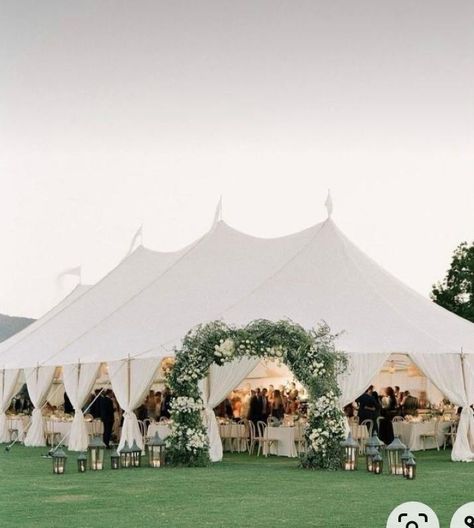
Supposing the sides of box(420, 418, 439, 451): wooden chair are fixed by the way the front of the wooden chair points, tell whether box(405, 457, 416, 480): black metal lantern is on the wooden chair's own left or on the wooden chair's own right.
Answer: on the wooden chair's own left

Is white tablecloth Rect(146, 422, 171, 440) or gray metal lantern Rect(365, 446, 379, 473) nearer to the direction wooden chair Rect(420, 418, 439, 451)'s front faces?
the white tablecloth

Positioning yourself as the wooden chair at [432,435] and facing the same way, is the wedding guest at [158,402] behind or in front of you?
in front

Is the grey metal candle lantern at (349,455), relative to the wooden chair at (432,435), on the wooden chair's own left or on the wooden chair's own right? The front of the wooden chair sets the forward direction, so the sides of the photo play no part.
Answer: on the wooden chair's own left

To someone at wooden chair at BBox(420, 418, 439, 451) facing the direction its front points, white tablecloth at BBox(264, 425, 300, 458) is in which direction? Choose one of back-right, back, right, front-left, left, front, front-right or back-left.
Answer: front-left

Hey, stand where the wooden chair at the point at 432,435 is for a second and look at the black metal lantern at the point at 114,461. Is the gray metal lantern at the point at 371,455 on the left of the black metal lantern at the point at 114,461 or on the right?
left

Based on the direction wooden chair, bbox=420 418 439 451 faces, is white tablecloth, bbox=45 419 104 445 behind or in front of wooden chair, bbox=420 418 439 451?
in front

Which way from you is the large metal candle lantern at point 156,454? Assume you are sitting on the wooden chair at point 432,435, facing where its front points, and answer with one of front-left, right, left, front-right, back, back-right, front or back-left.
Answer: front-left

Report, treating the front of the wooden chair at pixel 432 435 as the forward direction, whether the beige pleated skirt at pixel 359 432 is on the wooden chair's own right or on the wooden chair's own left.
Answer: on the wooden chair's own left

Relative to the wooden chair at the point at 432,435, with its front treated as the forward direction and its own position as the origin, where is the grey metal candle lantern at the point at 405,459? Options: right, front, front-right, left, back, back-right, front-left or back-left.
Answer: left
